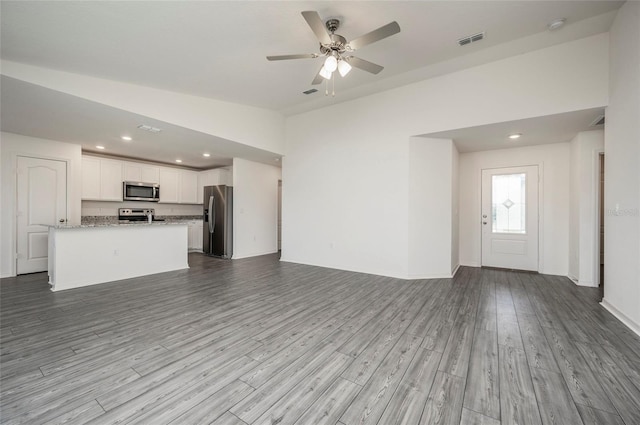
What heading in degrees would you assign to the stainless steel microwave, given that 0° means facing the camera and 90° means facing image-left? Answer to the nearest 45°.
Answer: approximately 0°

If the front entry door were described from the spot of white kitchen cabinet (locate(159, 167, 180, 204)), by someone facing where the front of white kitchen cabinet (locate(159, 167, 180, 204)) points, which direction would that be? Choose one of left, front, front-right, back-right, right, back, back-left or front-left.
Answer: front-left

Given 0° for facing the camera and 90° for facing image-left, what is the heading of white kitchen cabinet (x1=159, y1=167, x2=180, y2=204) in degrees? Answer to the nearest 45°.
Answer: approximately 0°

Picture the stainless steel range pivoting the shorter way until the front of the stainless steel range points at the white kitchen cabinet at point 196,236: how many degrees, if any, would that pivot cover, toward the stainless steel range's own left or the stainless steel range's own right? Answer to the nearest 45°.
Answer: approximately 90° to the stainless steel range's own left

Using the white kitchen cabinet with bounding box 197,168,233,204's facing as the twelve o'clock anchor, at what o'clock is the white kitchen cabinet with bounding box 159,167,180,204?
the white kitchen cabinet with bounding box 159,167,180,204 is roughly at 2 o'clock from the white kitchen cabinet with bounding box 197,168,233,204.

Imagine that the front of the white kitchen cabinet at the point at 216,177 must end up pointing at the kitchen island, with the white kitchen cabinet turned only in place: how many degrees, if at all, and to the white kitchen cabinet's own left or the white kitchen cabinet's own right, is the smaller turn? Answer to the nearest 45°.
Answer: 0° — it already faces it

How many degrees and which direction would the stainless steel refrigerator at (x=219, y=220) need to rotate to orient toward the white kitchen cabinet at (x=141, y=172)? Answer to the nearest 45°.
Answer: approximately 90° to its right

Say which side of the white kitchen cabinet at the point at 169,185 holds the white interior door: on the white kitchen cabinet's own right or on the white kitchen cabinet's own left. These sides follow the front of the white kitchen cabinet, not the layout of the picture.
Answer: on the white kitchen cabinet's own right

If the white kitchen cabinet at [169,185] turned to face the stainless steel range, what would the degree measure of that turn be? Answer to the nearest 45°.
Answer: approximately 90° to its right

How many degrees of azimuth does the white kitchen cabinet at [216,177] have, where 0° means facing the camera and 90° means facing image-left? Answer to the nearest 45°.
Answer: approximately 45°

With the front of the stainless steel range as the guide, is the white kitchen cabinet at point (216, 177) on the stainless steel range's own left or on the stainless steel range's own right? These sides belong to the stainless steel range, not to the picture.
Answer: on the stainless steel range's own left

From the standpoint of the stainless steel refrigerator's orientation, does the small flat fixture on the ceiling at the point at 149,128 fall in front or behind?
in front
